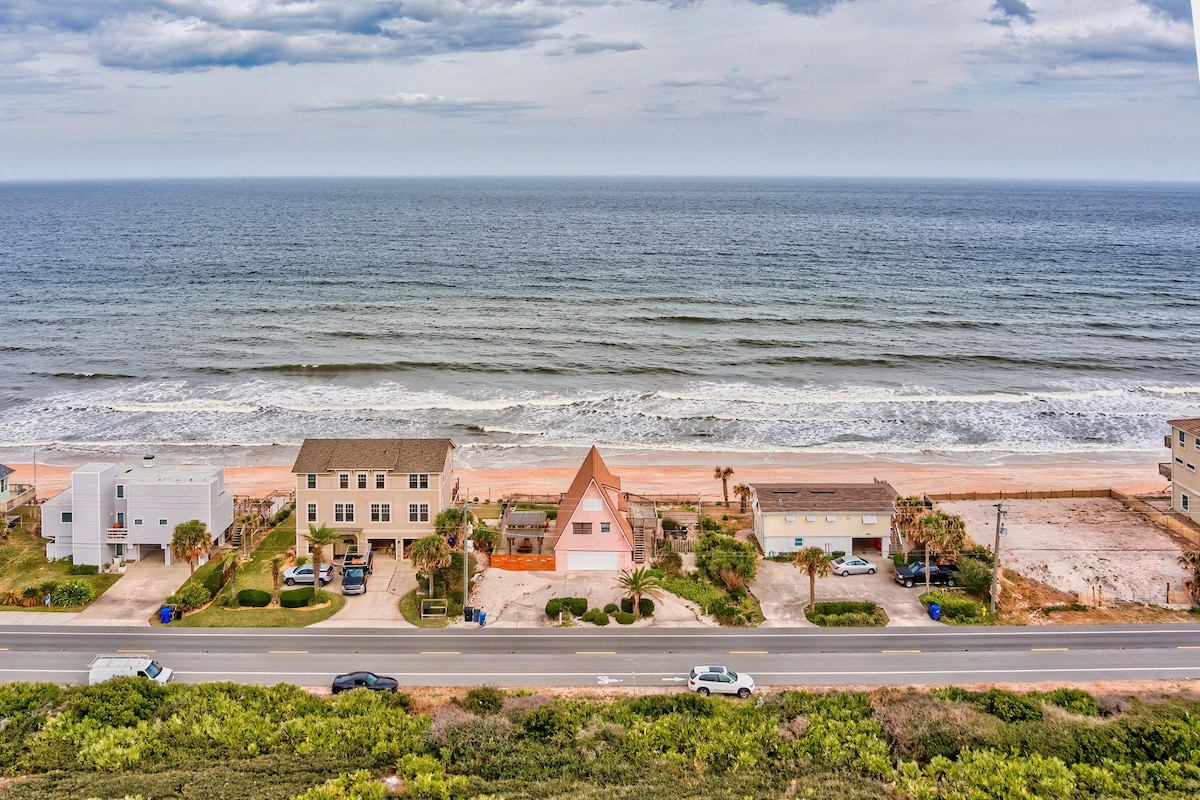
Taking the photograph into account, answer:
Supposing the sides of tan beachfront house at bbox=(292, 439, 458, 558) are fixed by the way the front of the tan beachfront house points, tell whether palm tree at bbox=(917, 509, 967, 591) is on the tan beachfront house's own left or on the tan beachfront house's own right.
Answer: on the tan beachfront house's own left

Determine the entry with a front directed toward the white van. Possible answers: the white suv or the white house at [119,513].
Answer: the white house

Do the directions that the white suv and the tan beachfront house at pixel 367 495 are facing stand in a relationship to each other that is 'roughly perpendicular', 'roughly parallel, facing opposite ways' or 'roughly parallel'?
roughly perpendicular

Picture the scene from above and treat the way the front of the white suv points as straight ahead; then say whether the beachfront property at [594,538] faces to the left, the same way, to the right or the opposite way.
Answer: to the right

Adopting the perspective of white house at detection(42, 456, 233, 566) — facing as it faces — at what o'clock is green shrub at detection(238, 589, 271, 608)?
The green shrub is roughly at 11 o'clock from the white house.

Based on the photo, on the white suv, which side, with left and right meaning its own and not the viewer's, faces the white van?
back

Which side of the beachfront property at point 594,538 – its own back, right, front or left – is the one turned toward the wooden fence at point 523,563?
right

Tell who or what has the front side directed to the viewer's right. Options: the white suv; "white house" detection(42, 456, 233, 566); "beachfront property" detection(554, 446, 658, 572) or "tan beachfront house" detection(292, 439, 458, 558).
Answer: the white suv

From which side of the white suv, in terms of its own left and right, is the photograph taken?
right
